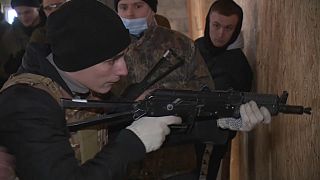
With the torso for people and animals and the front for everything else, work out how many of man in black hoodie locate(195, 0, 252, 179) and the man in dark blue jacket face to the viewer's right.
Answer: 1

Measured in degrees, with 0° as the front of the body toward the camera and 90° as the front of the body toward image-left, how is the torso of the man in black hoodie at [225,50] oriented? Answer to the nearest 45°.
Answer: approximately 45°

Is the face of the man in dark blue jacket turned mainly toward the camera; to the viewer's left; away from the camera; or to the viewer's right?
to the viewer's right

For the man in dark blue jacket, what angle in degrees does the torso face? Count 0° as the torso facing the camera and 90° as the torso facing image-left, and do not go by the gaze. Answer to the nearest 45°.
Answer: approximately 270°

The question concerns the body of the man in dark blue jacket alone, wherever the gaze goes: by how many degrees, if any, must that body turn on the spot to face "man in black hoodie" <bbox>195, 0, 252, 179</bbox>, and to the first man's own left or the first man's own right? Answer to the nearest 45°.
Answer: approximately 45° to the first man's own left

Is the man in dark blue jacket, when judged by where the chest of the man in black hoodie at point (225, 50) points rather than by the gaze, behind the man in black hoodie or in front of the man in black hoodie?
in front
